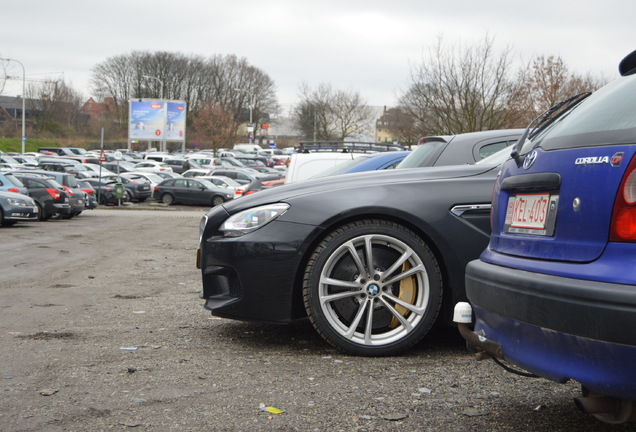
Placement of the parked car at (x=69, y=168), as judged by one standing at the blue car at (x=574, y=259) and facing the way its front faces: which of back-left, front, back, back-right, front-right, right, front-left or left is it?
left

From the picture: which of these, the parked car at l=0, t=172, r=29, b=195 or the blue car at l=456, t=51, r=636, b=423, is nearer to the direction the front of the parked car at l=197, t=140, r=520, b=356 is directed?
the parked car

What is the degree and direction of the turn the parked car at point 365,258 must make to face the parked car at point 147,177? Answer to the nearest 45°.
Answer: approximately 90° to its right

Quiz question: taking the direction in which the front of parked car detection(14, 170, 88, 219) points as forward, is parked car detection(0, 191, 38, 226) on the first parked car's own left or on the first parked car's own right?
on the first parked car's own left

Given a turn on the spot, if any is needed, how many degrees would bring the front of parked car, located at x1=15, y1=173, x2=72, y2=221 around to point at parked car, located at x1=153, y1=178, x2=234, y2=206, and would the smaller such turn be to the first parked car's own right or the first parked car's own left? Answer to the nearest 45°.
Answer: approximately 90° to the first parked car's own right

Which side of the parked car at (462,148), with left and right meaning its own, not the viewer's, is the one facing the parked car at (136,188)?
left

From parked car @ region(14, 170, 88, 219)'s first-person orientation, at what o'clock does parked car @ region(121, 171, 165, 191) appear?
parked car @ region(121, 171, 165, 191) is roughly at 2 o'clock from parked car @ region(14, 170, 88, 219).

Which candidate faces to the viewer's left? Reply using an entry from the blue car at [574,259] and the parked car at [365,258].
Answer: the parked car

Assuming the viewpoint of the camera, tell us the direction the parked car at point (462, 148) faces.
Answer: facing away from the viewer and to the right of the viewer

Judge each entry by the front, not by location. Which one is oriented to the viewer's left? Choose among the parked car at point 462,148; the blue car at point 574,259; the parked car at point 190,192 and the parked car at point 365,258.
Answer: the parked car at point 365,258

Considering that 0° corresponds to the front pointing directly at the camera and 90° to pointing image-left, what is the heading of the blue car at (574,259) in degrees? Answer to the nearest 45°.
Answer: approximately 225°
